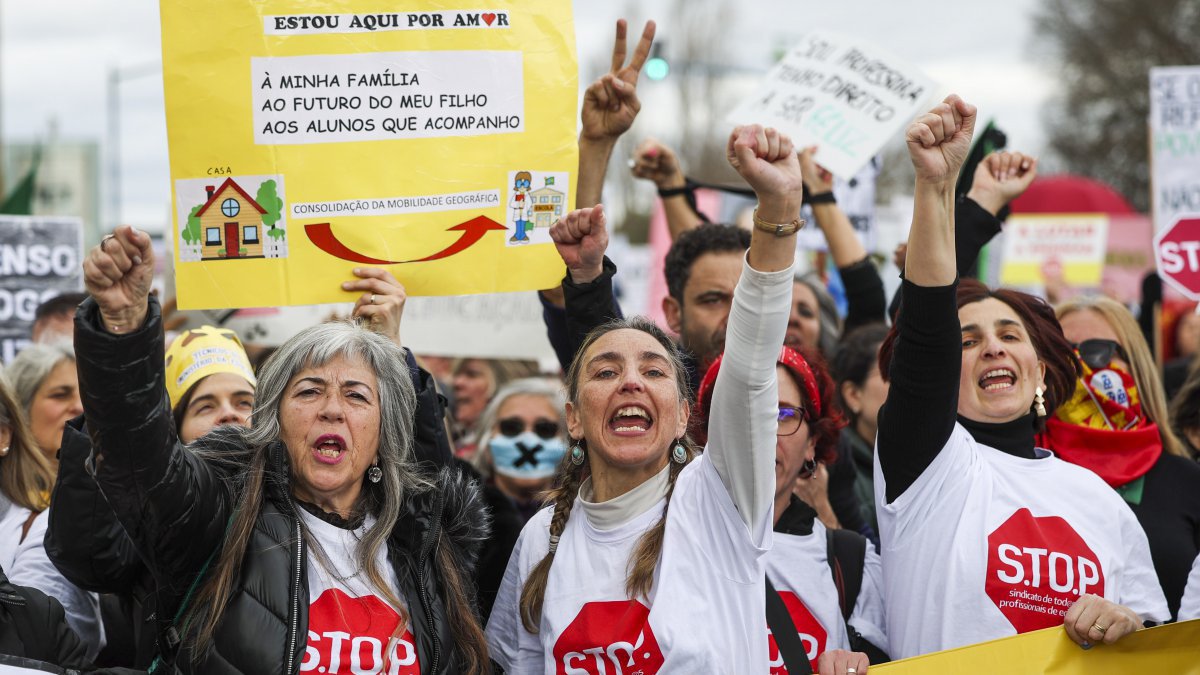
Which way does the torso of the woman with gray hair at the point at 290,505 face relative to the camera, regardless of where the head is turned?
toward the camera

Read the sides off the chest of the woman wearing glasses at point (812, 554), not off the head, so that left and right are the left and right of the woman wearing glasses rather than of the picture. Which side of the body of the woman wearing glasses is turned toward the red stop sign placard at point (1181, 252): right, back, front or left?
back

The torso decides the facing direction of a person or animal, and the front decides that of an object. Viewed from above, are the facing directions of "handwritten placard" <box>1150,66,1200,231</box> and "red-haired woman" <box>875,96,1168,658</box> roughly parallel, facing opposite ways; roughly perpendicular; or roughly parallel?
roughly parallel

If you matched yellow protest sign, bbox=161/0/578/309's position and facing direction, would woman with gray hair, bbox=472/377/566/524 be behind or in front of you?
behind

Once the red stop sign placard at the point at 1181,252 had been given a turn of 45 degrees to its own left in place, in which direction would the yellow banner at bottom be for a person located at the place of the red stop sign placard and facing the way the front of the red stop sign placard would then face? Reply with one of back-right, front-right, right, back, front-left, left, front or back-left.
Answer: front-right

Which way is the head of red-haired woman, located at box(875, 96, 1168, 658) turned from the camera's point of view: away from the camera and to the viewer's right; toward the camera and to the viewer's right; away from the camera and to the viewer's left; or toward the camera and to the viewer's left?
toward the camera and to the viewer's left

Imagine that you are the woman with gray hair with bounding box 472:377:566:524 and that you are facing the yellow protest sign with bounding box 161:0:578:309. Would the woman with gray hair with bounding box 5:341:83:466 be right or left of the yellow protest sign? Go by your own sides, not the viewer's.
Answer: right

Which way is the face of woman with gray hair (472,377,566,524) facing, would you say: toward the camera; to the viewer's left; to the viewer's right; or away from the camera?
toward the camera

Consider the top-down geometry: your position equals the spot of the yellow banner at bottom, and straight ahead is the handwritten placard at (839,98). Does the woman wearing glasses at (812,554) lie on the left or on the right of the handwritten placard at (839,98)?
left

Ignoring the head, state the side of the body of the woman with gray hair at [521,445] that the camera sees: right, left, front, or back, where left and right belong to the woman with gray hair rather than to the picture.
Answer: front

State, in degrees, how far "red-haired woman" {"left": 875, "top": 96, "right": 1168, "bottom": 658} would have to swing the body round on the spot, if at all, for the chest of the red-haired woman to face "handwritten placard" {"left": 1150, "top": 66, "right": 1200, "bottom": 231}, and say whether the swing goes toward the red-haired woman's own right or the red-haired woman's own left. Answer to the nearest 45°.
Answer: approximately 180°

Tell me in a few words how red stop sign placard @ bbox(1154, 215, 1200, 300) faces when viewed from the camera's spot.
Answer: facing the viewer

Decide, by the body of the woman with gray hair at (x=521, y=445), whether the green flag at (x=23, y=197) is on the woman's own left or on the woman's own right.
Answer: on the woman's own right

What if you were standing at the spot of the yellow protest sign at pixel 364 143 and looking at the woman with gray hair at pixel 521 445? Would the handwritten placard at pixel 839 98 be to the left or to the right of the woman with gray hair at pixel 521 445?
right
